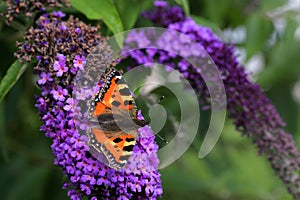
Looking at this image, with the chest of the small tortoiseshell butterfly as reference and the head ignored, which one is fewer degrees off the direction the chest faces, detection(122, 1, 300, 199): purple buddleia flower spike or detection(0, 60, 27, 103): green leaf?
the purple buddleia flower spike
